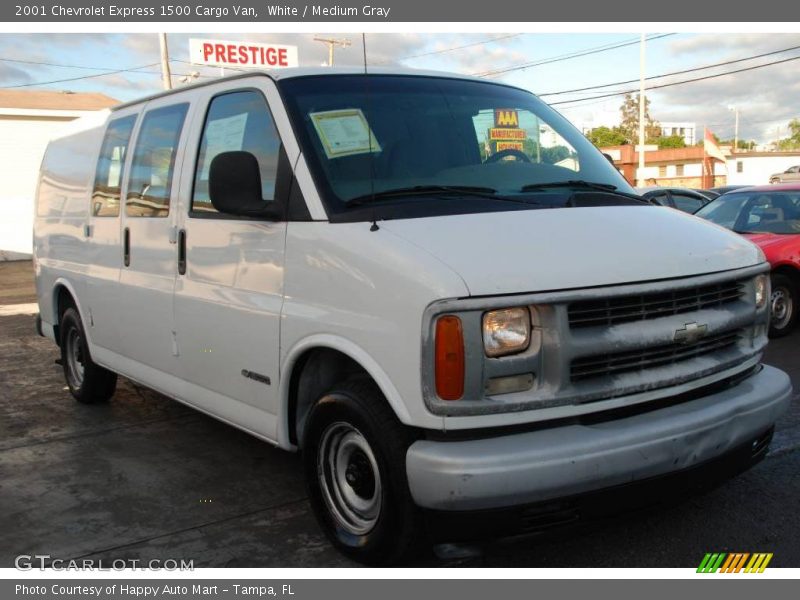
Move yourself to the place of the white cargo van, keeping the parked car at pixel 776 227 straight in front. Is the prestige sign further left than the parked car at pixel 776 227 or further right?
left

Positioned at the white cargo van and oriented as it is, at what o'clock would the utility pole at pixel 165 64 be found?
The utility pole is roughly at 7 o'clock from the white cargo van.

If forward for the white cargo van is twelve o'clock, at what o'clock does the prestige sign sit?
The prestige sign is roughly at 7 o'clock from the white cargo van.

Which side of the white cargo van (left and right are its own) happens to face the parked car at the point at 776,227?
left

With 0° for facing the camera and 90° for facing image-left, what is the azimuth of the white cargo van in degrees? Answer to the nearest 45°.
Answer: approximately 315°
